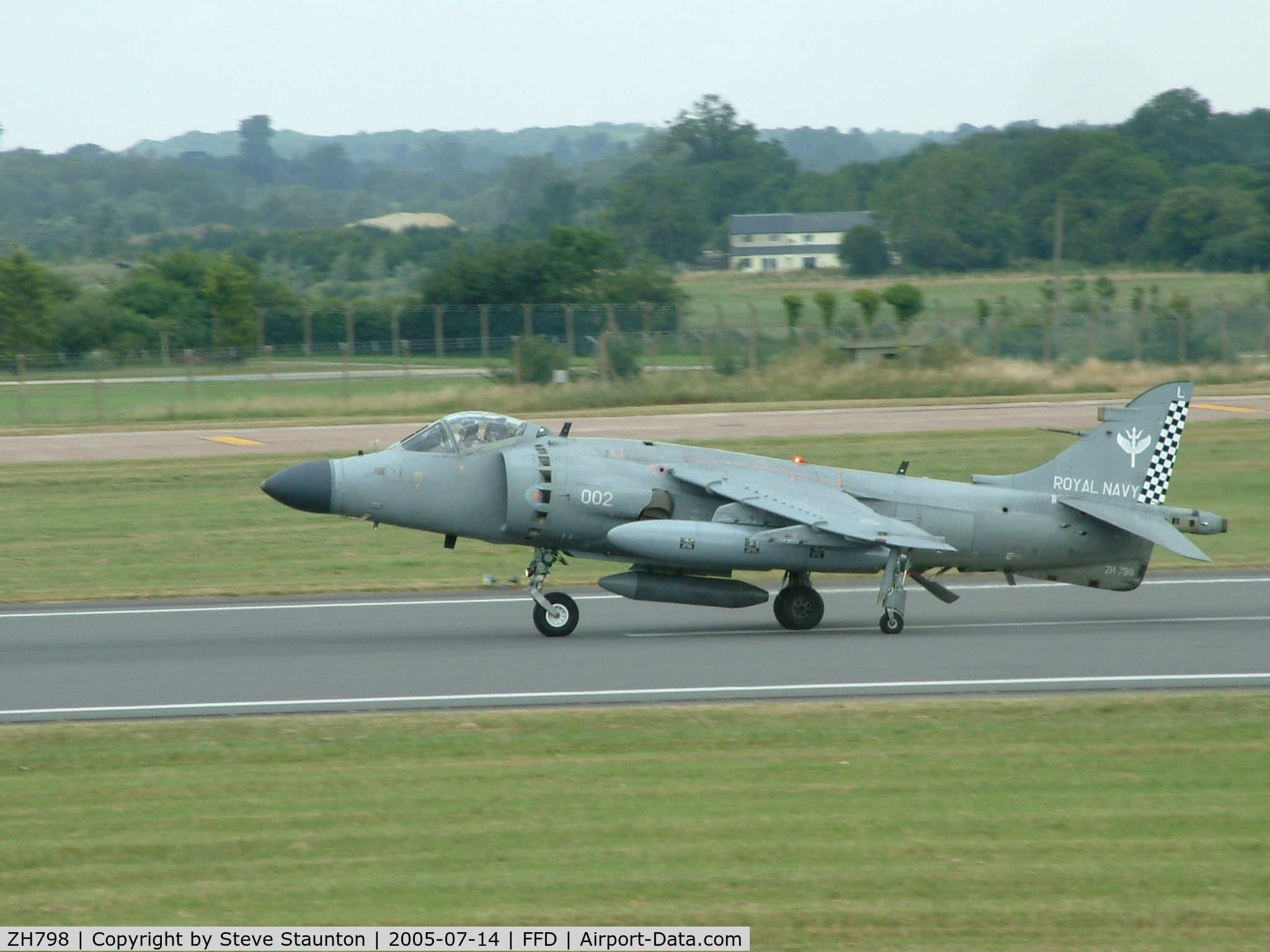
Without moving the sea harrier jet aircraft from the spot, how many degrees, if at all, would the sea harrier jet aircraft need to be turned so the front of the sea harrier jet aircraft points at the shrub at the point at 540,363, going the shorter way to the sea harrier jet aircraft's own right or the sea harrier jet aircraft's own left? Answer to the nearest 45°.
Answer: approximately 90° to the sea harrier jet aircraft's own right

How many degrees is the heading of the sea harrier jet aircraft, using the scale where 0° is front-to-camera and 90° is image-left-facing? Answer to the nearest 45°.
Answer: approximately 90°
